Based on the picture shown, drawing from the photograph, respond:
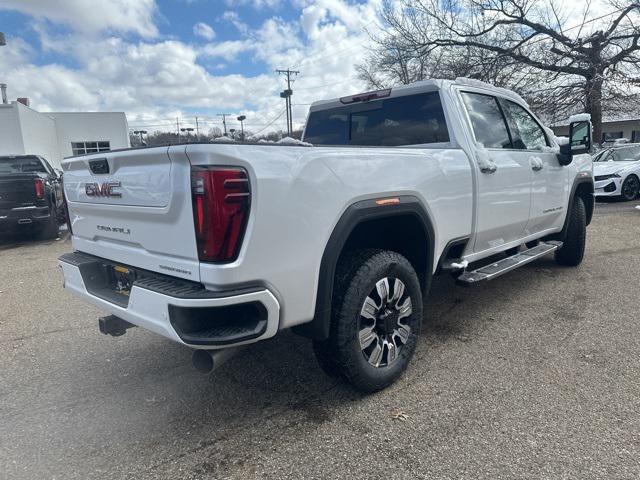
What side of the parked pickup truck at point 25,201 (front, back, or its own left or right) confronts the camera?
back

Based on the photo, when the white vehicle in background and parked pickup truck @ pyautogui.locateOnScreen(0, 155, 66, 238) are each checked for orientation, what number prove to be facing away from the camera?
1

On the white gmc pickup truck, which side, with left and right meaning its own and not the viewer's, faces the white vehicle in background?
front

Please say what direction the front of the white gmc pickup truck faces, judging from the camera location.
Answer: facing away from the viewer and to the right of the viewer

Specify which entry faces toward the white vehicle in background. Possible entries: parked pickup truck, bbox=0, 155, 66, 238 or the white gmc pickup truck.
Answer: the white gmc pickup truck

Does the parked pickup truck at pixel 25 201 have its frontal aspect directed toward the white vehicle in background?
no

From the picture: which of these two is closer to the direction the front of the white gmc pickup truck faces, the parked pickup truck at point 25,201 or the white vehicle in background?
the white vehicle in background

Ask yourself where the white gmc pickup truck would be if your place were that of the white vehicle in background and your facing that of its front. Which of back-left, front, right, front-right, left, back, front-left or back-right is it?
front-left

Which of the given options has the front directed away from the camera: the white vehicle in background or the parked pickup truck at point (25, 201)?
the parked pickup truck

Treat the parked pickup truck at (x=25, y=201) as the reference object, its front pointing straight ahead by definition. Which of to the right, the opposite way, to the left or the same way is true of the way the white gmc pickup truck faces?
to the right

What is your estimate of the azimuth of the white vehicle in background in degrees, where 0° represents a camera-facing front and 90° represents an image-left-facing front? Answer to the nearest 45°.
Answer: approximately 45°

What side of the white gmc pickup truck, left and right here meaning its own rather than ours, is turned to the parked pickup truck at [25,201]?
left

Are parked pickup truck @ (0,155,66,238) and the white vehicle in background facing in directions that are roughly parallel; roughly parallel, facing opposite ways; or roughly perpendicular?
roughly perpendicular

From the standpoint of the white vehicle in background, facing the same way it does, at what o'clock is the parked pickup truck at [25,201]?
The parked pickup truck is roughly at 12 o'clock from the white vehicle in background.
